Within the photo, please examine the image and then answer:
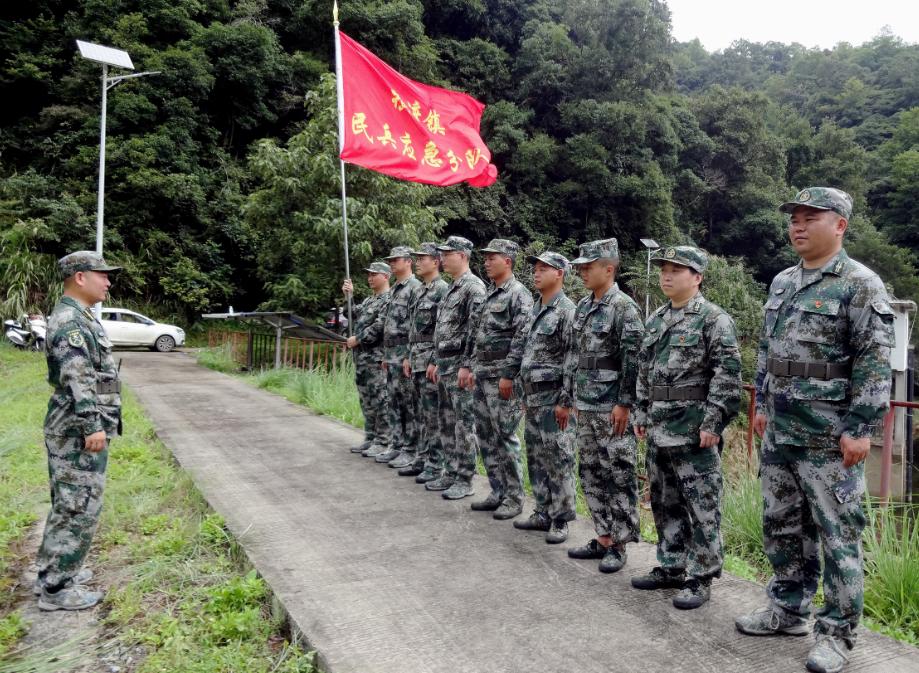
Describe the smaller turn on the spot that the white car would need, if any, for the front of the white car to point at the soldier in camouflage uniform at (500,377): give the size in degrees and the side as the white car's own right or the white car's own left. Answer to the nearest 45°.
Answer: approximately 90° to the white car's own right

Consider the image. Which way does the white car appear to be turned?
to the viewer's right

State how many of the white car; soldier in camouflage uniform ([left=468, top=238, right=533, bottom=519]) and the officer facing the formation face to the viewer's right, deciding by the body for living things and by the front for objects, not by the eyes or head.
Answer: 2

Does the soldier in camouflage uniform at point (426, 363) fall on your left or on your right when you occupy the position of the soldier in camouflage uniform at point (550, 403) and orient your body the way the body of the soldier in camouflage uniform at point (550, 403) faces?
on your right

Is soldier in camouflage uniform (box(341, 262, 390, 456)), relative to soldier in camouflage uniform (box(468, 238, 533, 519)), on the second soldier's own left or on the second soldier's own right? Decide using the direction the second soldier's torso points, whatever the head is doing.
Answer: on the second soldier's own right

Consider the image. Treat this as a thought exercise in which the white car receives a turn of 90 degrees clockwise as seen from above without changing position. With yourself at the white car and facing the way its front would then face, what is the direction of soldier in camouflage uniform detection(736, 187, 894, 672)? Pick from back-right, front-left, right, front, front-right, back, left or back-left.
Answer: front

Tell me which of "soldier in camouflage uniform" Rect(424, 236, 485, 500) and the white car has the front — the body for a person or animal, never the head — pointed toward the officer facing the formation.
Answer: the soldier in camouflage uniform

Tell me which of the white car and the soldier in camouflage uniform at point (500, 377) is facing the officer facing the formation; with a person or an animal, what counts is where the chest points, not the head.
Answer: the soldier in camouflage uniform

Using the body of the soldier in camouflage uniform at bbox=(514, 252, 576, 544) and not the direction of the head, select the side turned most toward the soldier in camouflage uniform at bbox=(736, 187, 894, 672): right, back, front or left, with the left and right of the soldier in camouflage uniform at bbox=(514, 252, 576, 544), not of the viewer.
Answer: left

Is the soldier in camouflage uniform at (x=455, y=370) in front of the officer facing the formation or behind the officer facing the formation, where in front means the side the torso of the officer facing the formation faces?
in front

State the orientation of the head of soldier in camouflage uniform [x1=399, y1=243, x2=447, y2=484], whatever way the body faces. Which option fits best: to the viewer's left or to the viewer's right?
to the viewer's left
